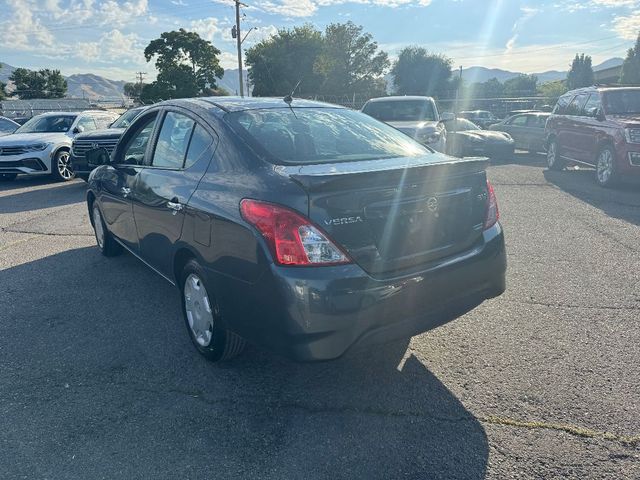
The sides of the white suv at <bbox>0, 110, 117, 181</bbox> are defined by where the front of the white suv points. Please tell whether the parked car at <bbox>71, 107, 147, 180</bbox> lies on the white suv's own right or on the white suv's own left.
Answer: on the white suv's own left

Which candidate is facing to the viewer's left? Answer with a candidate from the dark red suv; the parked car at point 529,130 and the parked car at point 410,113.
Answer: the parked car at point 529,130

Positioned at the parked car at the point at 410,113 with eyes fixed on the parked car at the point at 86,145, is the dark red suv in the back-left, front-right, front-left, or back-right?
back-left

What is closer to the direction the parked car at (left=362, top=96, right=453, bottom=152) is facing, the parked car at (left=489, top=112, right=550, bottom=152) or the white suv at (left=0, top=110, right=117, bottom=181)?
the white suv

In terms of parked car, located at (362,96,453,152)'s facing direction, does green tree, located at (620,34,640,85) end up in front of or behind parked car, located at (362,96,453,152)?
behind

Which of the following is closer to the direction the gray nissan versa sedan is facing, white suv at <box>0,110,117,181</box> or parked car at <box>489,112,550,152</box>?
the white suv

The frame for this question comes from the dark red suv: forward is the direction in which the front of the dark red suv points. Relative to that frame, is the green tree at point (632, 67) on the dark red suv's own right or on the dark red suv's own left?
on the dark red suv's own left

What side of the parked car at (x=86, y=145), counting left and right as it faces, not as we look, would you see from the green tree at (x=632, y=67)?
back

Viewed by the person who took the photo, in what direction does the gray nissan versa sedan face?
facing away from the viewer and to the left of the viewer

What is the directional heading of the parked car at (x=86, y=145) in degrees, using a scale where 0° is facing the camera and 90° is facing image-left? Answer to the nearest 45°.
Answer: approximately 45°

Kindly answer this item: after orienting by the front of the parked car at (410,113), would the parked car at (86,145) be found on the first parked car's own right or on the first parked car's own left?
on the first parked car's own right

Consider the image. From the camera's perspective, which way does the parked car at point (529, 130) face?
to the viewer's left
